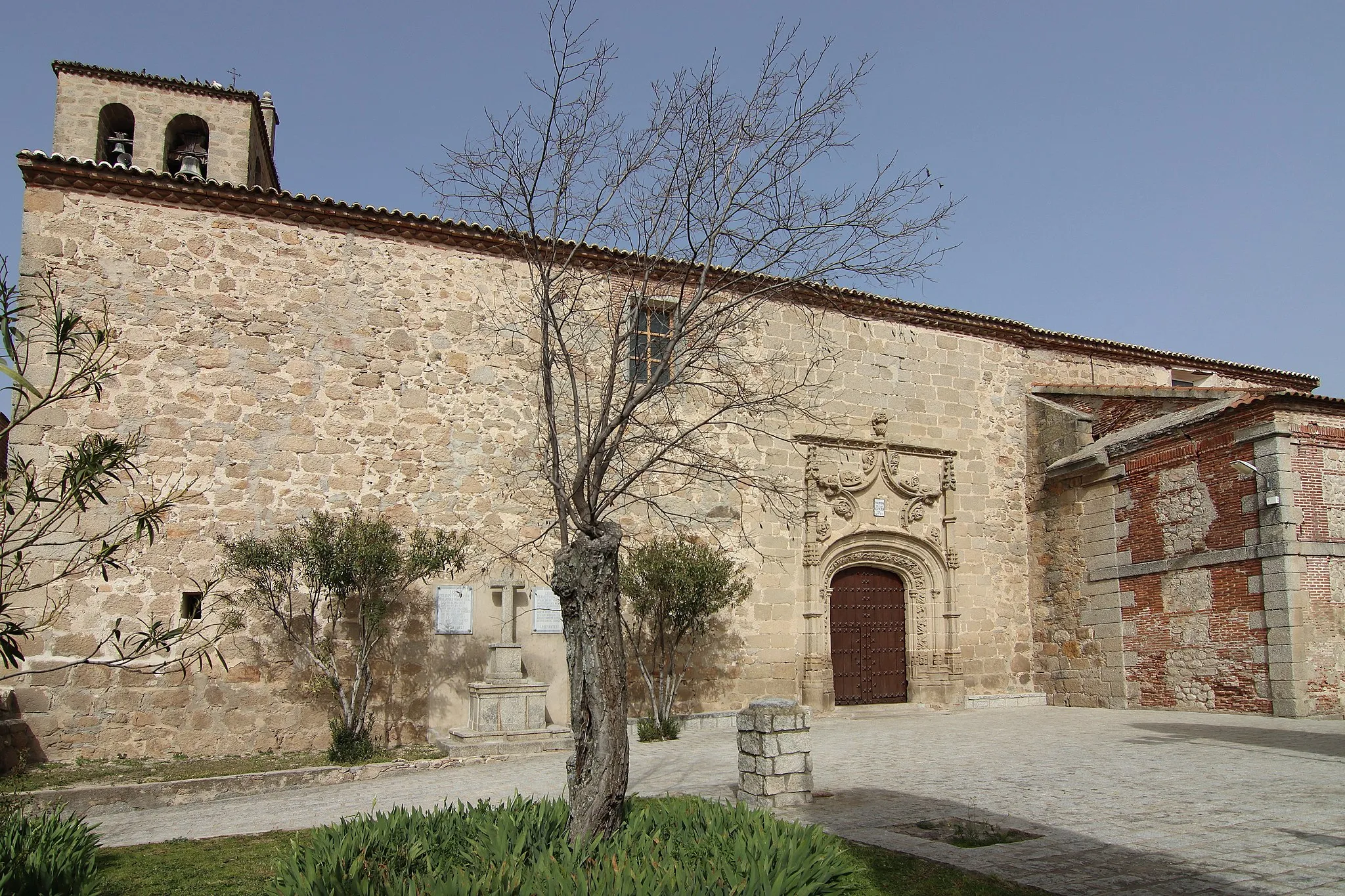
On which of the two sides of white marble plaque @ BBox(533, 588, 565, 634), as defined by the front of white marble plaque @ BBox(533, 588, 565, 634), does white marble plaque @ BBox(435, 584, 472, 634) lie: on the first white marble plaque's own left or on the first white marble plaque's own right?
on the first white marble plaque's own right

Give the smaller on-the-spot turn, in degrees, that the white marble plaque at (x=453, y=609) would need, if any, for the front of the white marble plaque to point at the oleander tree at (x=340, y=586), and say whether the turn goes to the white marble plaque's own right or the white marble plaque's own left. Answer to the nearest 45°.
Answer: approximately 45° to the white marble plaque's own right

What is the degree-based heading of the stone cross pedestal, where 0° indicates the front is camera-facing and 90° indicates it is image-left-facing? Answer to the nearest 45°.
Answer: approximately 0°

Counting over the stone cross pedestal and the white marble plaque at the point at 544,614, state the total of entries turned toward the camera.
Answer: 2

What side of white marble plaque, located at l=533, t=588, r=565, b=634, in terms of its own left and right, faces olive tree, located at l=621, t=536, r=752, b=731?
left

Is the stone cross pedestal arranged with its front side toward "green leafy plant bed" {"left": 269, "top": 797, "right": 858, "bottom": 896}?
yes

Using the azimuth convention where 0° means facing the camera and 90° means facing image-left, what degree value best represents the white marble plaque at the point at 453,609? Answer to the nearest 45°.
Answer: approximately 0°
